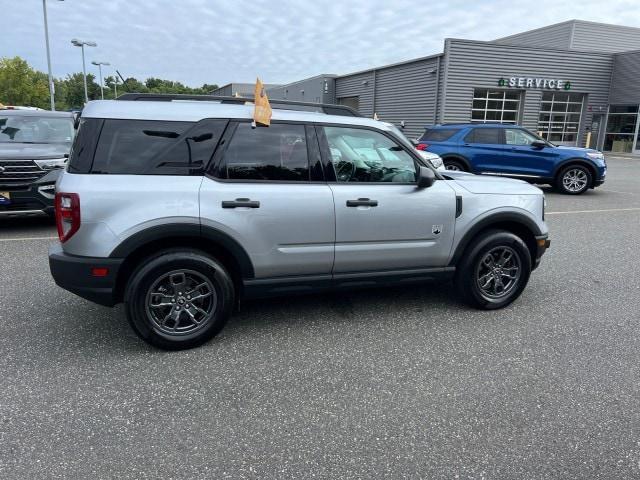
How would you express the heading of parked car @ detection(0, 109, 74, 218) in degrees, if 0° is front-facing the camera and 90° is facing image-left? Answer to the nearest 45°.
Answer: approximately 0°

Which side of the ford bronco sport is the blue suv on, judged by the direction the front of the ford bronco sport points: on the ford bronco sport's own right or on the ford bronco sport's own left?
on the ford bronco sport's own left

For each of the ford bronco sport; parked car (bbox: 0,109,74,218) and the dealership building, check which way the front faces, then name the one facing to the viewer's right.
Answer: the ford bronco sport

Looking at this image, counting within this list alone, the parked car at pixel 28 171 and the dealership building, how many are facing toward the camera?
2

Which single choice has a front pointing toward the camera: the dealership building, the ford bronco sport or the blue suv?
the dealership building

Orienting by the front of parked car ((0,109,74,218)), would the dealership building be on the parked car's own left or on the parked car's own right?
on the parked car's own left

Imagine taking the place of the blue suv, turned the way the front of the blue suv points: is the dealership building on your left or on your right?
on your left

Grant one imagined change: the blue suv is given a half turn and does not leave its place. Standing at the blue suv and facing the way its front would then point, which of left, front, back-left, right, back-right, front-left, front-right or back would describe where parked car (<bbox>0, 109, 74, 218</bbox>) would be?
front-left

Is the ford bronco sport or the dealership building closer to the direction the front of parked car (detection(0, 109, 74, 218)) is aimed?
the ford bronco sport

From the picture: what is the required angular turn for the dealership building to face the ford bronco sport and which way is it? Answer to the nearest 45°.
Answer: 0° — it already faces it

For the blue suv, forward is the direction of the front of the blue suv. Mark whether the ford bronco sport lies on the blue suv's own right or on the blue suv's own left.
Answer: on the blue suv's own right

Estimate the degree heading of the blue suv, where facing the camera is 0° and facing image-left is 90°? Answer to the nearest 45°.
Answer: approximately 270°

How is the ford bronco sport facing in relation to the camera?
to the viewer's right
